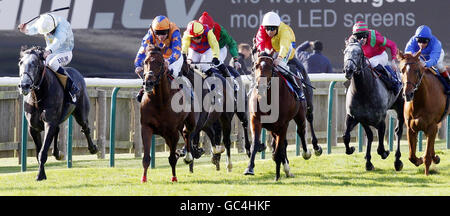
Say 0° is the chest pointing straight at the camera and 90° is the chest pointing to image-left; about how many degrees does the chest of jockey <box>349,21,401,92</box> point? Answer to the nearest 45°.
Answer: approximately 45°

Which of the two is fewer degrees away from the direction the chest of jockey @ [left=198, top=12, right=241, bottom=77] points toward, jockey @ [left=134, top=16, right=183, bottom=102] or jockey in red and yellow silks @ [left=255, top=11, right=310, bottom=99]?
the jockey

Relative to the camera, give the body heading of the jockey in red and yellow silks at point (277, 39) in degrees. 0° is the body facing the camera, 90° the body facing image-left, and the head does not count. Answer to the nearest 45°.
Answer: approximately 45°

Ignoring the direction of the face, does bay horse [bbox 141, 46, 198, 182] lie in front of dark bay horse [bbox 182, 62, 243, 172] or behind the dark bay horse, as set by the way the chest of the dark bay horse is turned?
in front

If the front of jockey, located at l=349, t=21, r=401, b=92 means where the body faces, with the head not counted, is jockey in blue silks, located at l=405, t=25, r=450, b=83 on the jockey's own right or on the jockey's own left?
on the jockey's own left
